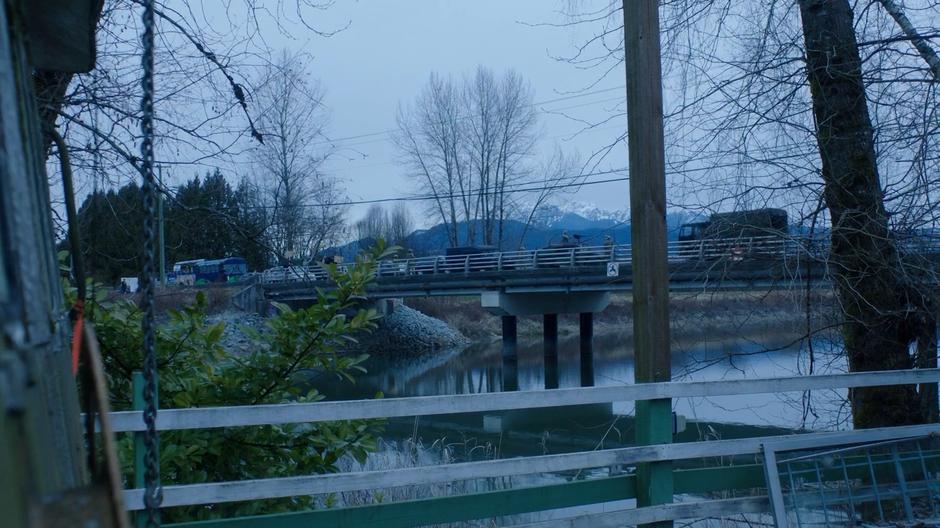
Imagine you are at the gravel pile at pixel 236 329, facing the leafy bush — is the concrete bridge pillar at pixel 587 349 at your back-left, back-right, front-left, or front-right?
back-left

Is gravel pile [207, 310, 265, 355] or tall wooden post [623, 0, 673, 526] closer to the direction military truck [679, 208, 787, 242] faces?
the gravel pile

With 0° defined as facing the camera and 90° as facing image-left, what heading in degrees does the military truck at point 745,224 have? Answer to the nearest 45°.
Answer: approximately 90°

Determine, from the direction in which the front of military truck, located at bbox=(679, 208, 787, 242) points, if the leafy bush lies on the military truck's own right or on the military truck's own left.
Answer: on the military truck's own left

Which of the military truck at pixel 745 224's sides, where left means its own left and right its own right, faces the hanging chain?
left

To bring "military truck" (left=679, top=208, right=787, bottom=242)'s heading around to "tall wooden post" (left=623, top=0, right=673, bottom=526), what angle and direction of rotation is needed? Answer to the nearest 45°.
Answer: approximately 90° to its left
